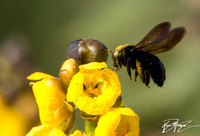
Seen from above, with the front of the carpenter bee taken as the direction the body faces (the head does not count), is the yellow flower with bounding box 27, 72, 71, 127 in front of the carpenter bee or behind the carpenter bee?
in front

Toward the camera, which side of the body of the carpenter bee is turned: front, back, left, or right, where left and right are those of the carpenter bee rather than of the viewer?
left

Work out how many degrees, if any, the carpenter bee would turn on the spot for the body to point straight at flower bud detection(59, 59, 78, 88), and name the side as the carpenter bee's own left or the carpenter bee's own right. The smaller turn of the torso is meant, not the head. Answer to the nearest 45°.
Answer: approximately 45° to the carpenter bee's own left

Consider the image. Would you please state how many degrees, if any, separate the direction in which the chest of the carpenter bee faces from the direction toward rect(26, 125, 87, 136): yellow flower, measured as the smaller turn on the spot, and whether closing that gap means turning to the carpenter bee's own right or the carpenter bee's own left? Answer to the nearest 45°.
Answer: approximately 45° to the carpenter bee's own left
